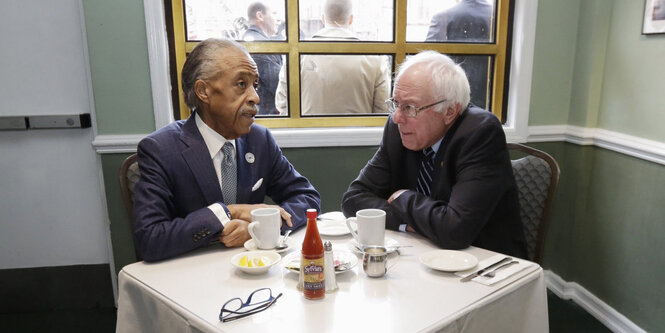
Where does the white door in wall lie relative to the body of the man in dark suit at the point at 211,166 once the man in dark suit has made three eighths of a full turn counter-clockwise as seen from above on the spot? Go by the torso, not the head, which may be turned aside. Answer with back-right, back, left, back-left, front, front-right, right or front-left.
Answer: front-left

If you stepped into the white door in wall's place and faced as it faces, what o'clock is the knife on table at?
The knife on table is roughly at 11 o'clock from the white door in wall.

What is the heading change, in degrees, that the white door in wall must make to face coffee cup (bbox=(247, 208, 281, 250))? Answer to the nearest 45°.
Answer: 0° — it already faces it

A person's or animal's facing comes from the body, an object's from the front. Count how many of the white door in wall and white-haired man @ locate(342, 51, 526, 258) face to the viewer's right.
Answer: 0

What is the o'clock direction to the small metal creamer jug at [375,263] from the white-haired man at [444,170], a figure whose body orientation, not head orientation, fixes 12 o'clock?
The small metal creamer jug is roughly at 11 o'clock from the white-haired man.

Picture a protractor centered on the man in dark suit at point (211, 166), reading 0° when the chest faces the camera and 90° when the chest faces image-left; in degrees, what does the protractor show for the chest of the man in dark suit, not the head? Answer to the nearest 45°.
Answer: approximately 315°

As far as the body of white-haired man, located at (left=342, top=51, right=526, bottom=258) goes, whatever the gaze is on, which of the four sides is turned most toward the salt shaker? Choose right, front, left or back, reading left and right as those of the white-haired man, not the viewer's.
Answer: front

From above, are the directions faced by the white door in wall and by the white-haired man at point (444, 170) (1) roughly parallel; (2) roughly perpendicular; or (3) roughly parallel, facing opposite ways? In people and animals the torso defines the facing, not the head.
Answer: roughly perpendicular

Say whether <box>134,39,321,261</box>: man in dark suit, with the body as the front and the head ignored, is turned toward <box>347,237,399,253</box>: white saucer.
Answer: yes

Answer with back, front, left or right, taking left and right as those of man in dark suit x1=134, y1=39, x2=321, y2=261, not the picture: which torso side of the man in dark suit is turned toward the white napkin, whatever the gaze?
front
